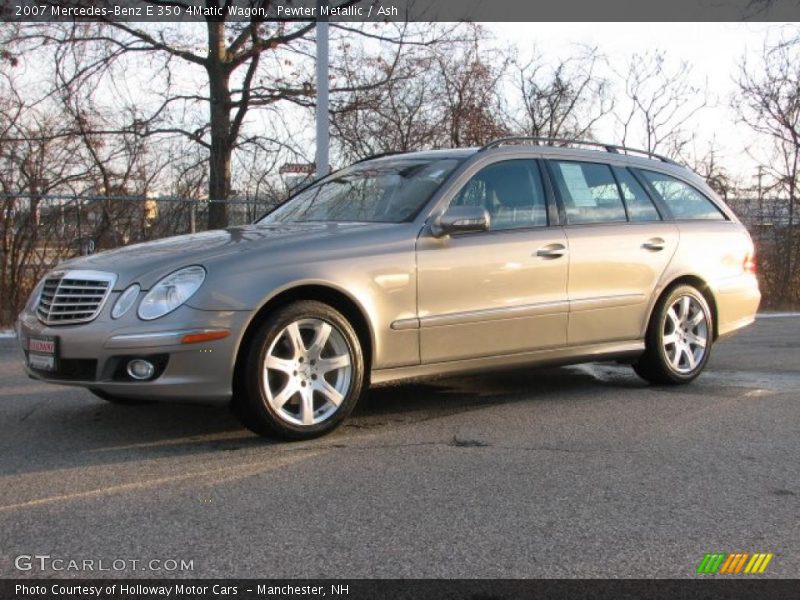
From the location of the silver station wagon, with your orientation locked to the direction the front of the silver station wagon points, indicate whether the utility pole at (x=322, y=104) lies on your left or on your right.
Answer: on your right

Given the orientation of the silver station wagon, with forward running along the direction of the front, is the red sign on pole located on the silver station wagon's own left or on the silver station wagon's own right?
on the silver station wagon's own right

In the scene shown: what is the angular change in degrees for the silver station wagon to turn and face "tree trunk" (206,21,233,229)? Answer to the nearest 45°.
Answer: approximately 135° to its right

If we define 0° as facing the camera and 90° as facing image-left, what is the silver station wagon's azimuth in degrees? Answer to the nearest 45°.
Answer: approximately 45°
